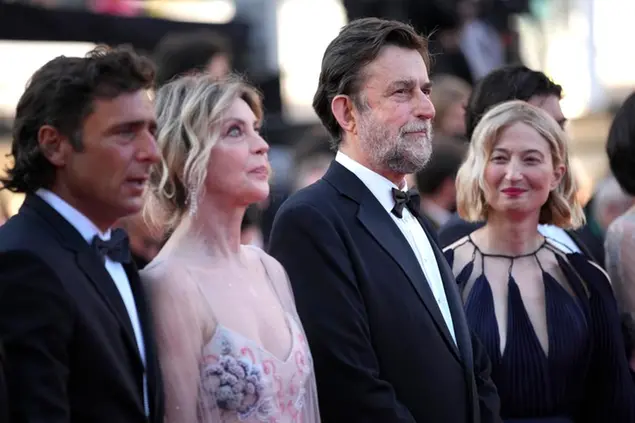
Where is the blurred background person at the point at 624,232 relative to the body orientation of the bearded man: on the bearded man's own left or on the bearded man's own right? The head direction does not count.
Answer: on the bearded man's own left

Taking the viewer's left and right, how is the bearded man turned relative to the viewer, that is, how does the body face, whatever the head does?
facing the viewer and to the right of the viewer

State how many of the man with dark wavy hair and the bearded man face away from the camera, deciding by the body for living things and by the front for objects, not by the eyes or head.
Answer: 0

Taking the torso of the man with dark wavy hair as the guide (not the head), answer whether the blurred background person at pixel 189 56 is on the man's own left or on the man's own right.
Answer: on the man's own left

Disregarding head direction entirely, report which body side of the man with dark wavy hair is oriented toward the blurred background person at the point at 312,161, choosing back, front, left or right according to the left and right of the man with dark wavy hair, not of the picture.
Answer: left
